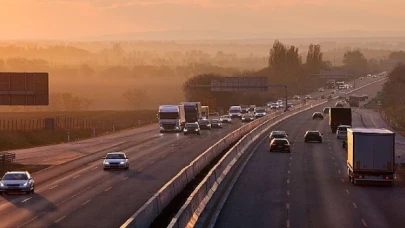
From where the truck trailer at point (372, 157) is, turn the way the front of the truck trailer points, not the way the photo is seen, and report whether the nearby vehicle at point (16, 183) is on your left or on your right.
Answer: on your left

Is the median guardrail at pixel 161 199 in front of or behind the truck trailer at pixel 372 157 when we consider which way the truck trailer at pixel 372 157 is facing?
behind

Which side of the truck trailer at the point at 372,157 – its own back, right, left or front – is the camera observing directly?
back
